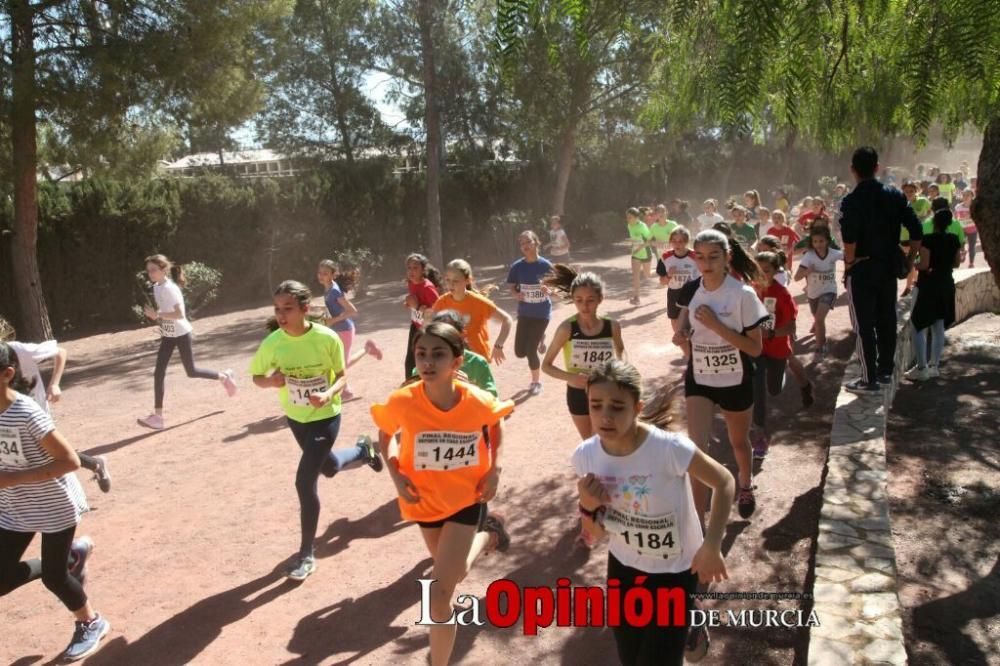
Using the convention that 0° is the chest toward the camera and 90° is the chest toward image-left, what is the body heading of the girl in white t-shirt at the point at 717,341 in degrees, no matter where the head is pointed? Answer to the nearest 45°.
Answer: approximately 45°

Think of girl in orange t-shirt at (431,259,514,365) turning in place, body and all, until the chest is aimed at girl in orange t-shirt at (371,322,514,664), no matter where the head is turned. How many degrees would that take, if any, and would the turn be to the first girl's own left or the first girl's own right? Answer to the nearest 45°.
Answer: approximately 45° to the first girl's own left

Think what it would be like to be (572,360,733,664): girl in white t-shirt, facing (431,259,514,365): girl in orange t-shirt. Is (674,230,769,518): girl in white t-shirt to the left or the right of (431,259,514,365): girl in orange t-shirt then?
right

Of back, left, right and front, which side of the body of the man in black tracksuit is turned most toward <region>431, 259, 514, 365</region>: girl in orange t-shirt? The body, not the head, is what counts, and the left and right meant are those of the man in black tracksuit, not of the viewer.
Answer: left

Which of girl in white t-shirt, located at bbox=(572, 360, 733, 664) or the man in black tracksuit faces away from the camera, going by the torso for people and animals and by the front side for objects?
the man in black tracksuit

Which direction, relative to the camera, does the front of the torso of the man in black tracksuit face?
away from the camera

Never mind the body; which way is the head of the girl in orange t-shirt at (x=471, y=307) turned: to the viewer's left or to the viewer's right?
to the viewer's left

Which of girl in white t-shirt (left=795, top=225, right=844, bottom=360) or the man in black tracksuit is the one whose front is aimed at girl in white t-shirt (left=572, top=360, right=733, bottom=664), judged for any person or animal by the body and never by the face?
girl in white t-shirt (left=795, top=225, right=844, bottom=360)
